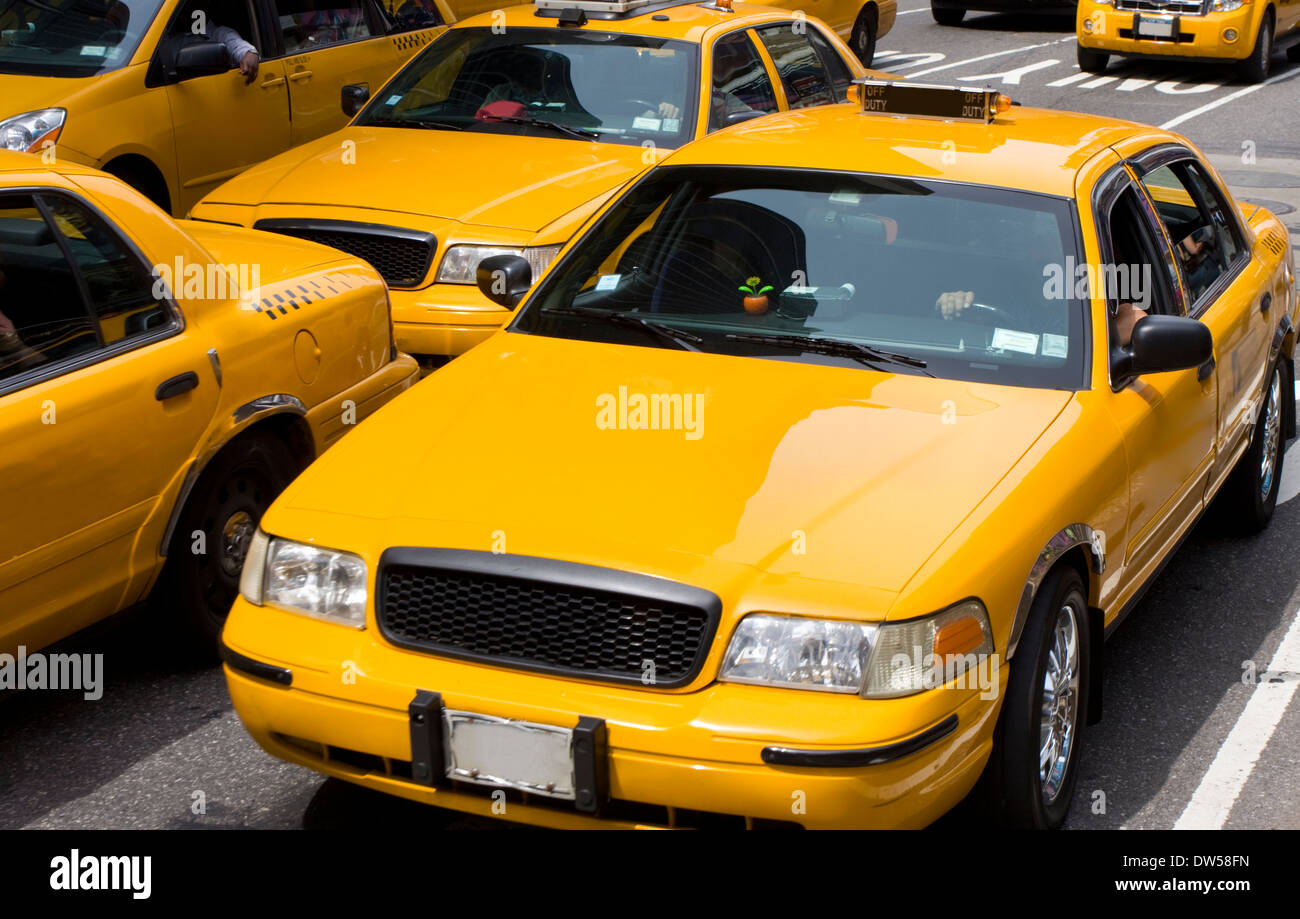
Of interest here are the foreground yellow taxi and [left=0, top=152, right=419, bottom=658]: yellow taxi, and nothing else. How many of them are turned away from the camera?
0

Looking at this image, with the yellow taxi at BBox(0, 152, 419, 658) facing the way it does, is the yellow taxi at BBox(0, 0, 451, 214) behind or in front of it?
behind

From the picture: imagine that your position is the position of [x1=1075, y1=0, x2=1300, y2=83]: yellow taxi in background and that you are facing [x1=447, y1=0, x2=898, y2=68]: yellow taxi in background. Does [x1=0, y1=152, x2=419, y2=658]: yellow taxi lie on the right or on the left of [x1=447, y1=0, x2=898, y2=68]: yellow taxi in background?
left

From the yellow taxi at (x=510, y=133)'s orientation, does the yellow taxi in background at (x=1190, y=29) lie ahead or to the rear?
to the rear

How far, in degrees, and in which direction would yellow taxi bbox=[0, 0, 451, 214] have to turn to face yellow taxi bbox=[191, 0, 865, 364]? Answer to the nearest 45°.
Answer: approximately 90° to its left

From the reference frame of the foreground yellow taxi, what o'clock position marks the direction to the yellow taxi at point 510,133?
The yellow taxi is roughly at 4 o'clock from the foreground yellow taxi.

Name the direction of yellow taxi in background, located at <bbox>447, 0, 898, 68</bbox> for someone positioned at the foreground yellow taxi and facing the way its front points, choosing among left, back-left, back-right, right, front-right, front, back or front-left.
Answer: back-right

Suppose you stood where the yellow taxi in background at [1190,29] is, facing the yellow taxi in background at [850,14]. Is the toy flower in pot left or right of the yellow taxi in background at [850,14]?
left

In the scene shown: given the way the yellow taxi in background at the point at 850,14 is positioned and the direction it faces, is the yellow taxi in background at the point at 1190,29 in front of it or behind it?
behind

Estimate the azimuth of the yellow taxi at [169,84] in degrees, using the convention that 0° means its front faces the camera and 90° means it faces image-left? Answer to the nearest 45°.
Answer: approximately 45°

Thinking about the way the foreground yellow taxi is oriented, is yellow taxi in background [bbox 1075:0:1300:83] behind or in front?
behind

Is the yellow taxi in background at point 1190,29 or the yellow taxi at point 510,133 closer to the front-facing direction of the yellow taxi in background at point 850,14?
the yellow taxi

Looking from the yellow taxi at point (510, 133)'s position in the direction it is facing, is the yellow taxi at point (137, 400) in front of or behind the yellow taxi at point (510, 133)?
in front

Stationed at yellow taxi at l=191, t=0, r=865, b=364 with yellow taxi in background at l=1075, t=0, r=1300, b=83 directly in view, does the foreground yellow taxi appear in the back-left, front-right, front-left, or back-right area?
back-right
